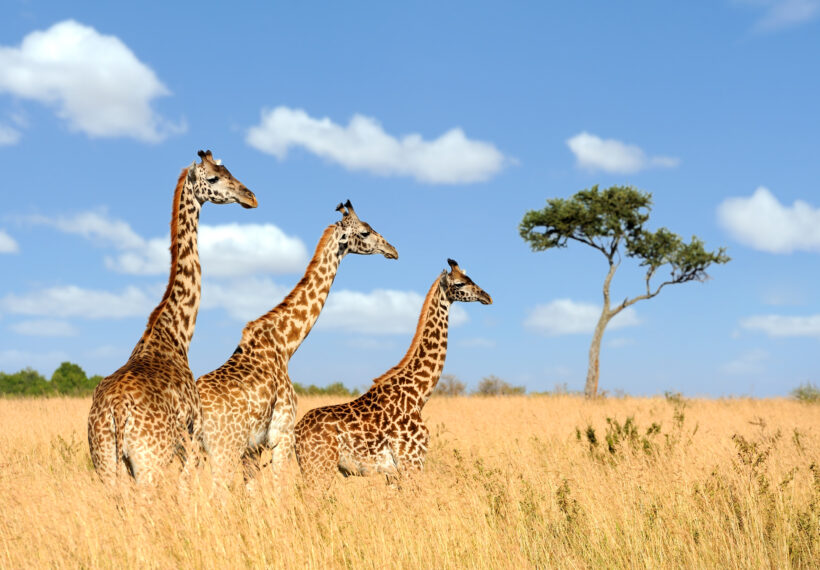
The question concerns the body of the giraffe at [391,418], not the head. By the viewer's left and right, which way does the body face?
facing to the right of the viewer

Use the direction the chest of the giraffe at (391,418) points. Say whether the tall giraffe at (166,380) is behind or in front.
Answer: behind

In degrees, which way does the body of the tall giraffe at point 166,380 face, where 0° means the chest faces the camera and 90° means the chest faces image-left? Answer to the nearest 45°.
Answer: approximately 225°

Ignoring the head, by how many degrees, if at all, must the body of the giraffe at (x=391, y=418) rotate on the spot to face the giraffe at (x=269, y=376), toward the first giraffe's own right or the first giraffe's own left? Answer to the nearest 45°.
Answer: approximately 180°

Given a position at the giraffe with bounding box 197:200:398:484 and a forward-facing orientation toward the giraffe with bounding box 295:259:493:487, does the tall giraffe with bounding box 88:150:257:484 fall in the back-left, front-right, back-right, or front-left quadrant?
back-right
